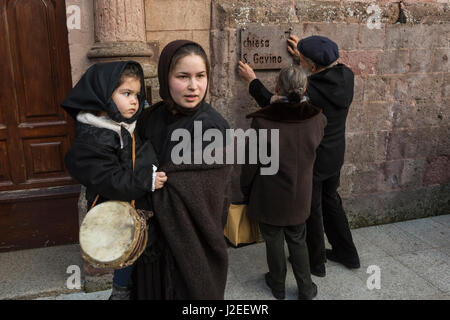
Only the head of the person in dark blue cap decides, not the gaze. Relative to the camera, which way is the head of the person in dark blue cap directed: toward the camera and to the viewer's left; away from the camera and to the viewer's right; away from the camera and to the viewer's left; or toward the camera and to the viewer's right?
away from the camera and to the viewer's left

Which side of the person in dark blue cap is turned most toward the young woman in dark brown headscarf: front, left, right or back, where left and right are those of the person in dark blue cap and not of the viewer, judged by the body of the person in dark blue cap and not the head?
left

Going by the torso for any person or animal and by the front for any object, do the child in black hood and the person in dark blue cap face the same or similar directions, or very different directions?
very different directions

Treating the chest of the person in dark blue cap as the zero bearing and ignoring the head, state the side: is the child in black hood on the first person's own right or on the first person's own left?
on the first person's own left

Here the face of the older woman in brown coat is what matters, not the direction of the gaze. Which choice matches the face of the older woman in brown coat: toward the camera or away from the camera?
away from the camera

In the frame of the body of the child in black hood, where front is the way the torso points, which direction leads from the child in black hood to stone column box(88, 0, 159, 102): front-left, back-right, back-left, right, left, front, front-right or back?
back-left

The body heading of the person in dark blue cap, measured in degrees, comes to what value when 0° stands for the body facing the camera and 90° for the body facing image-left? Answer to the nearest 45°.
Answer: approximately 135°

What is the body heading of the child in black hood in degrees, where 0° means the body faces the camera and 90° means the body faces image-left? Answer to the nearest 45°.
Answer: approximately 315°

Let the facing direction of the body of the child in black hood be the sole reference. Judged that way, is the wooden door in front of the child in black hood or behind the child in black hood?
behind

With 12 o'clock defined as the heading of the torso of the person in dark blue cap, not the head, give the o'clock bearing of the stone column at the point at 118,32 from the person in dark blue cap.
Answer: The stone column is roughly at 10 o'clock from the person in dark blue cap.
